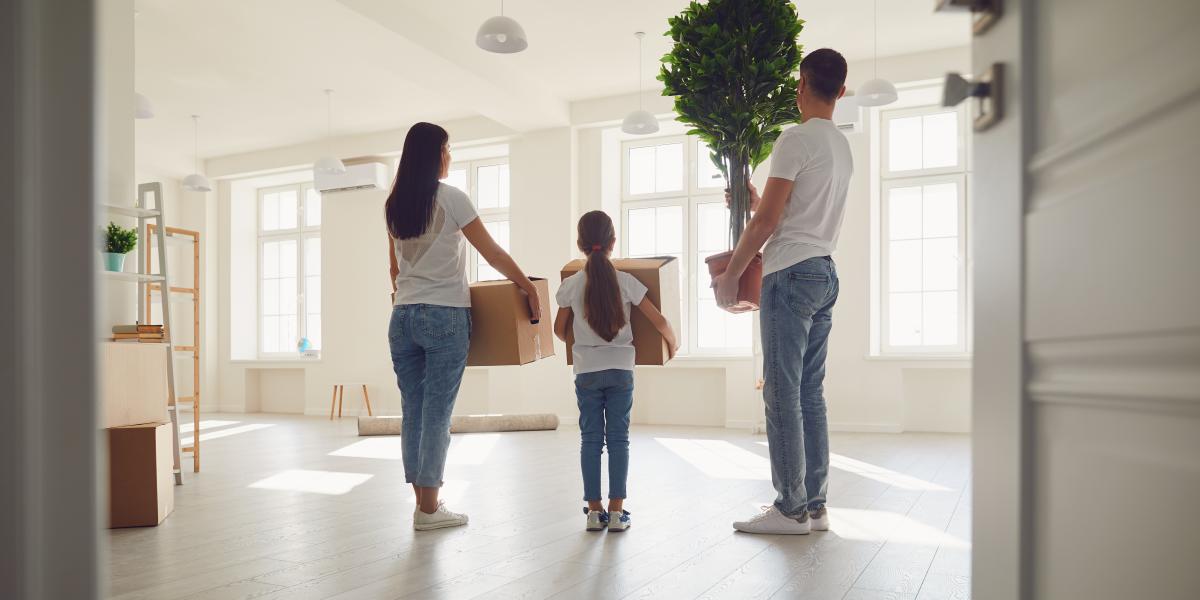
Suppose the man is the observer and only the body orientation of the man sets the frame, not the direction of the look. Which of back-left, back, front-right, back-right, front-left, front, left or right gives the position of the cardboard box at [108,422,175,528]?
front-left

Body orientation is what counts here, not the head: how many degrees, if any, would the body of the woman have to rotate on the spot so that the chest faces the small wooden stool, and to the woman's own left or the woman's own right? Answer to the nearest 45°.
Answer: approximately 45° to the woman's own left

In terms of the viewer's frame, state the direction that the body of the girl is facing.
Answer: away from the camera

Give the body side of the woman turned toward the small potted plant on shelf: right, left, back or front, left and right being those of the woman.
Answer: left

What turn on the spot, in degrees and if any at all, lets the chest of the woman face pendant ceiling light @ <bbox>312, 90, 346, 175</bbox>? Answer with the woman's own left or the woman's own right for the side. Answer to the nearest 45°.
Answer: approximately 45° to the woman's own left

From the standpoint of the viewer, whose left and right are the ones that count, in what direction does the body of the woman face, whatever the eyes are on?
facing away from the viewer and to the right of the viewer

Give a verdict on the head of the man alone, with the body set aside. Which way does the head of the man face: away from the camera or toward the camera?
away from the camera

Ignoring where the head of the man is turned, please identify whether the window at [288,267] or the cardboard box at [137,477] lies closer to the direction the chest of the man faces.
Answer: the window

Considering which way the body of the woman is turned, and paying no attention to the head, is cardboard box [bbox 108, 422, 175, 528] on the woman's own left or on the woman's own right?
on the woman's own left

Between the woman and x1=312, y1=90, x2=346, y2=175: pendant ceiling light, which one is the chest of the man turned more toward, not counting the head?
the pendant ceiling light

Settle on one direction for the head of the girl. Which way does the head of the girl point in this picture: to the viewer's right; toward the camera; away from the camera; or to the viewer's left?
away from the camera

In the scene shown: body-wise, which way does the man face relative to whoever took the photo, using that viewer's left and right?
facing away from the viewer and to the left of the viewer
